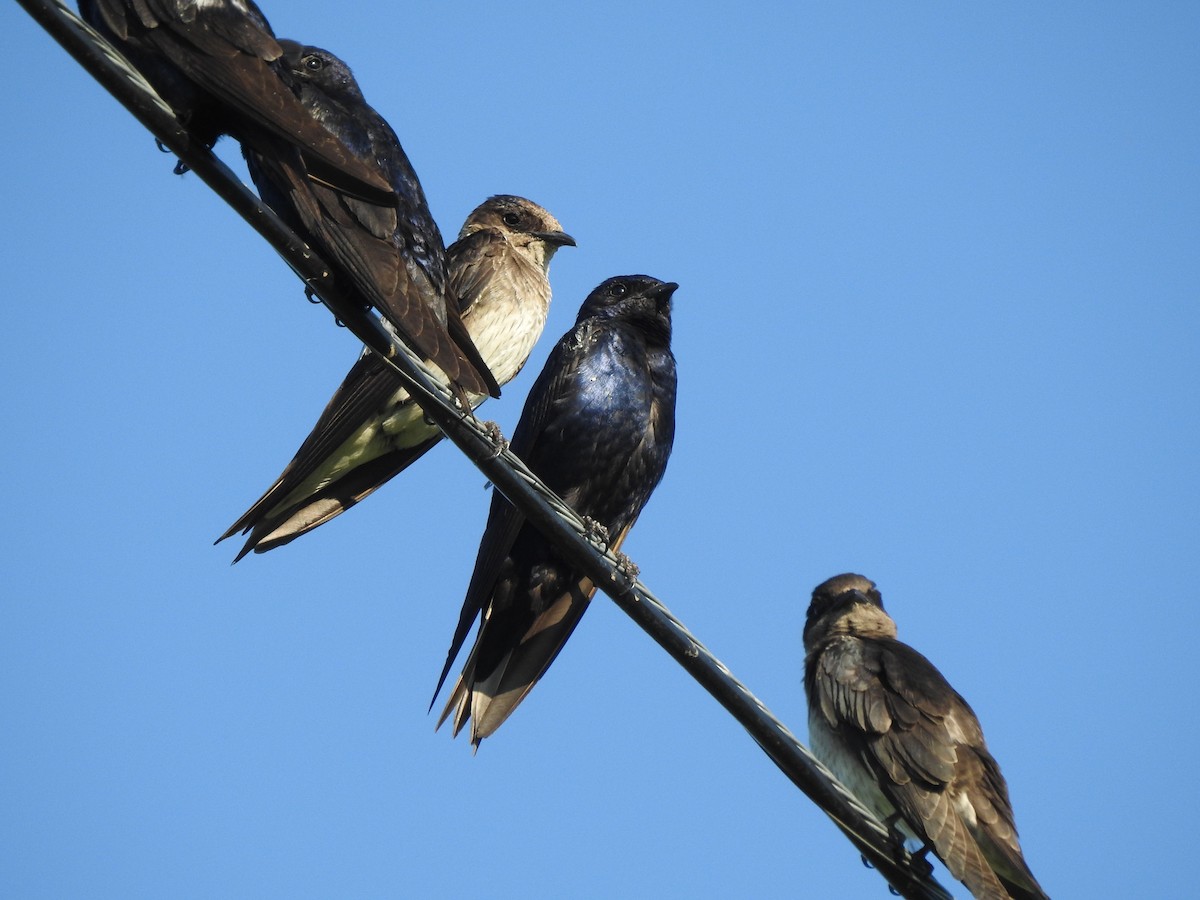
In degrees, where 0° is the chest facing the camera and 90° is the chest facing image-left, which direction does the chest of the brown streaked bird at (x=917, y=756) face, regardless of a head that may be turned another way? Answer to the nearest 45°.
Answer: approximately 135°

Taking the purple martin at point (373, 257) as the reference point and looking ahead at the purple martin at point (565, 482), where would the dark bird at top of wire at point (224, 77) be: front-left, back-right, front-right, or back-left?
back-left

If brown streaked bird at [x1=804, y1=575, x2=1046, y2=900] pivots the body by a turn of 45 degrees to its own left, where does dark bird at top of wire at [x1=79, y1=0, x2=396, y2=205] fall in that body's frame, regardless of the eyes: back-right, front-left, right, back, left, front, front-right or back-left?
front-left

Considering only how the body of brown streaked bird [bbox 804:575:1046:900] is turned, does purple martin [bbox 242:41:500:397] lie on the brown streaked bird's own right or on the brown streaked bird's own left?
on the brown streaked bird's own left

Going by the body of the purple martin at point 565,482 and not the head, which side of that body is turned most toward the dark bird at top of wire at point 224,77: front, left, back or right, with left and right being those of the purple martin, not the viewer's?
right

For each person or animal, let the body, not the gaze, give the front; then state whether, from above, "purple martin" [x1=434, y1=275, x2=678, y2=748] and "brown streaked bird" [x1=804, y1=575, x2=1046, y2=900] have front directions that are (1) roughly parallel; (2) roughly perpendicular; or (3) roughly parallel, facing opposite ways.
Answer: roughly parallel, facing opposite ways

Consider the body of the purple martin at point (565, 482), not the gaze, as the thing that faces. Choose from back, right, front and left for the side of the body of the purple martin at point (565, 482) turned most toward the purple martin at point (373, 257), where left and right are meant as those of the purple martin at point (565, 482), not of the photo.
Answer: right

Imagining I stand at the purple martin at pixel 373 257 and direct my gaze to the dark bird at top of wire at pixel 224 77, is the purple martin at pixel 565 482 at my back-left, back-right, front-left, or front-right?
back-right

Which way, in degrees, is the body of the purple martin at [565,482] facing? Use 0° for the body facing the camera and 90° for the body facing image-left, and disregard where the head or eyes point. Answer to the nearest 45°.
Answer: approximately 315°
